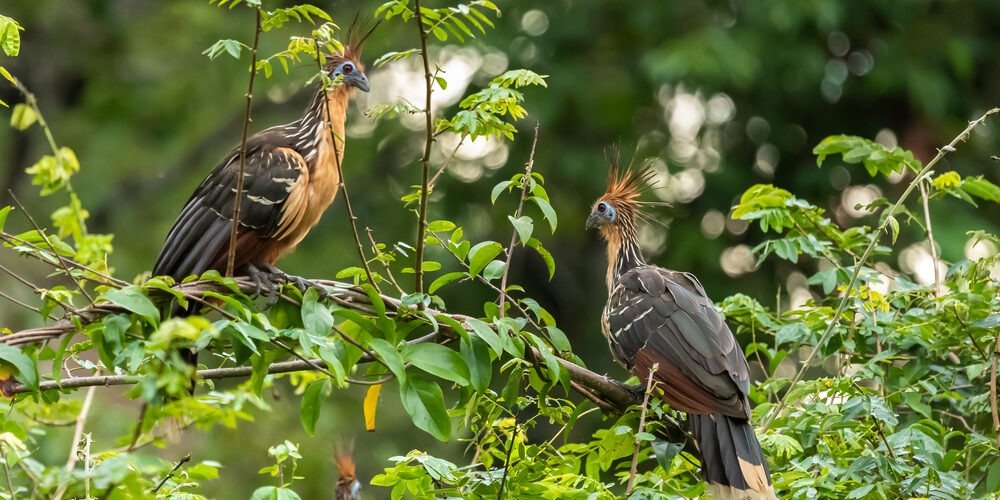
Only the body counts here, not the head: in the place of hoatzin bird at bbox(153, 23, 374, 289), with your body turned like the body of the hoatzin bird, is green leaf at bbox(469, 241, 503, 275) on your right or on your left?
on your right

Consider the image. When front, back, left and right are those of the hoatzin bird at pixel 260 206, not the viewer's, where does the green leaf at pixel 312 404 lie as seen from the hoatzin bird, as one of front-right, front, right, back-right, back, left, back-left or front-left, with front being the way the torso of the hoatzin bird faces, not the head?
right

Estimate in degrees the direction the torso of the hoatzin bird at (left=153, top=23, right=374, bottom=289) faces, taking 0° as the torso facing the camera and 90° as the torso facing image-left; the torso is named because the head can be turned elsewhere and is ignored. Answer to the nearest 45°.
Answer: approximately 270°

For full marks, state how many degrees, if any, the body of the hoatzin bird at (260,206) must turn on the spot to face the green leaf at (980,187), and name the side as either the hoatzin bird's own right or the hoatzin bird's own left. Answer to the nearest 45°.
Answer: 0° — it already faces it

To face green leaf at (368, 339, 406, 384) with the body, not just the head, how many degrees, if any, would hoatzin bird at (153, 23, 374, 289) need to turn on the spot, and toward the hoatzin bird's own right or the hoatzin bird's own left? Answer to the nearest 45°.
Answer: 0° — it already faces it

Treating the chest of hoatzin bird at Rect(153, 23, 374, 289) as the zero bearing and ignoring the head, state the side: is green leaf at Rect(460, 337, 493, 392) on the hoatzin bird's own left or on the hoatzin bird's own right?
on the hoatzin bird's own right

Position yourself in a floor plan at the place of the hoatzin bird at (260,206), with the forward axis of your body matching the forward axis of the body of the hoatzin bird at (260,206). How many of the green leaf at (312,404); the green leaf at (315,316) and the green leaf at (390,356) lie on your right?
3

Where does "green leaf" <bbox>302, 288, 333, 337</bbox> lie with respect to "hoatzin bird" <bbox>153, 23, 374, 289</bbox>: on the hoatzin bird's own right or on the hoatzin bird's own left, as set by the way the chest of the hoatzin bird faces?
on the hoatzin bird's own right
